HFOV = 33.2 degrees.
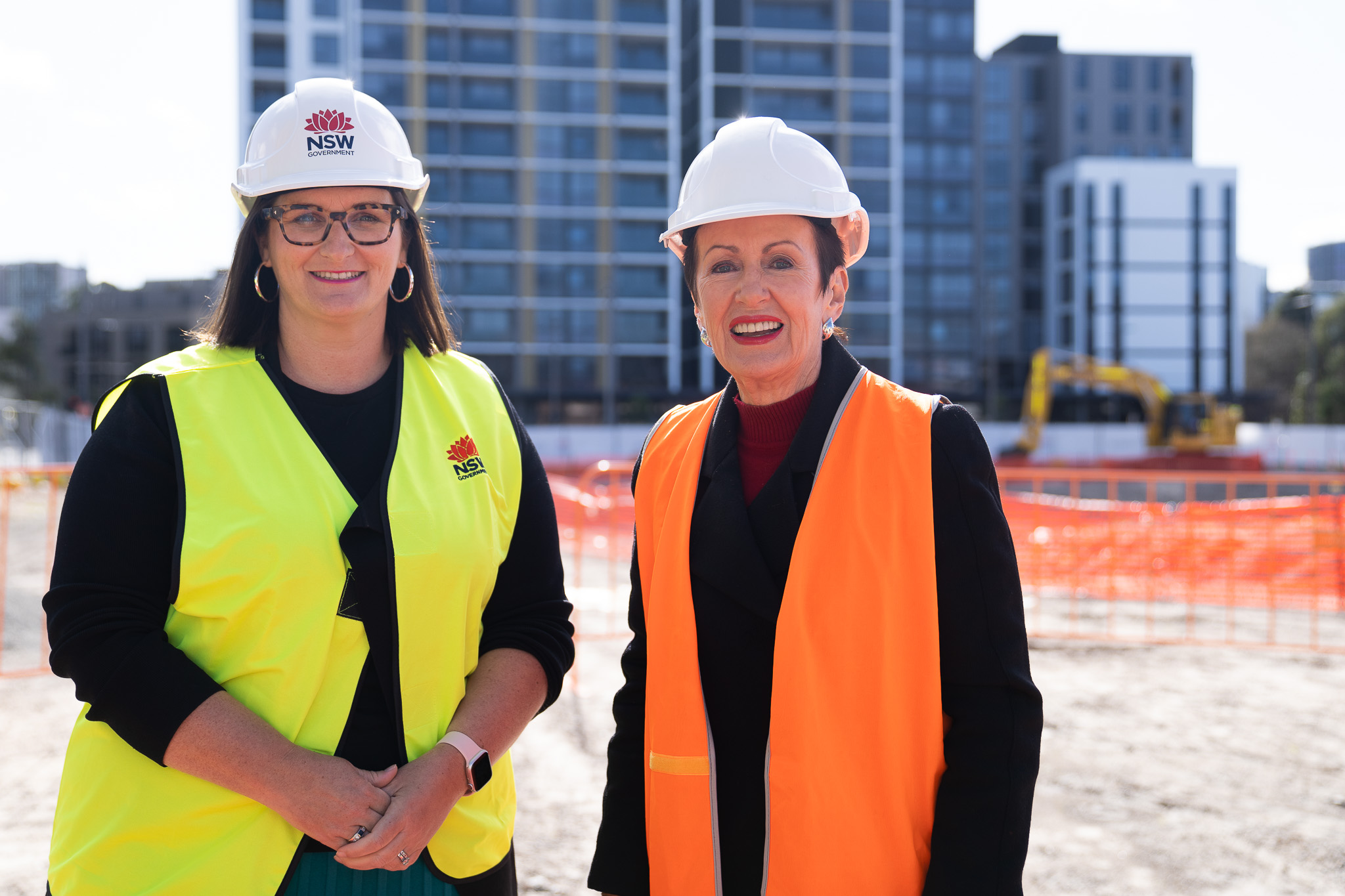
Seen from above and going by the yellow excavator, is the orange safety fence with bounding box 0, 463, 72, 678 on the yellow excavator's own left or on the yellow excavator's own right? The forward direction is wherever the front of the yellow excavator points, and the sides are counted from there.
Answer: on the yellow excavator's own left

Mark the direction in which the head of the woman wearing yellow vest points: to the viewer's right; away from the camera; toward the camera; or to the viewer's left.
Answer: toward the camera

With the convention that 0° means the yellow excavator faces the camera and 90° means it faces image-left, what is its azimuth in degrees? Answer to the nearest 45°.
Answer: approximately 90°

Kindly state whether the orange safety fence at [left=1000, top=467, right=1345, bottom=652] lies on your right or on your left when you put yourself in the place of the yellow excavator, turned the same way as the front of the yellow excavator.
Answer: on your left

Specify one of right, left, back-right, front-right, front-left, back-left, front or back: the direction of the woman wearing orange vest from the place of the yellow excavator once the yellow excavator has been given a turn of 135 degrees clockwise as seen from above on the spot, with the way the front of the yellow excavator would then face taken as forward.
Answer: back-right

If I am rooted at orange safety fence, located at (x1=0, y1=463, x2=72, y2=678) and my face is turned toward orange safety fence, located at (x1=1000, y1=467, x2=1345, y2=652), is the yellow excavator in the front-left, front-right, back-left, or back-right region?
front-left

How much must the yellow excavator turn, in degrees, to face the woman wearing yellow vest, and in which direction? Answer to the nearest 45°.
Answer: approximately 90° to its left

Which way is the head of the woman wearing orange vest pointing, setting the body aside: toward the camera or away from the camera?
toward the camera

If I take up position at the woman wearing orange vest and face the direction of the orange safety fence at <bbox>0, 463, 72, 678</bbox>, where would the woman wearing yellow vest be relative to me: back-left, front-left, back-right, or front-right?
front-left
